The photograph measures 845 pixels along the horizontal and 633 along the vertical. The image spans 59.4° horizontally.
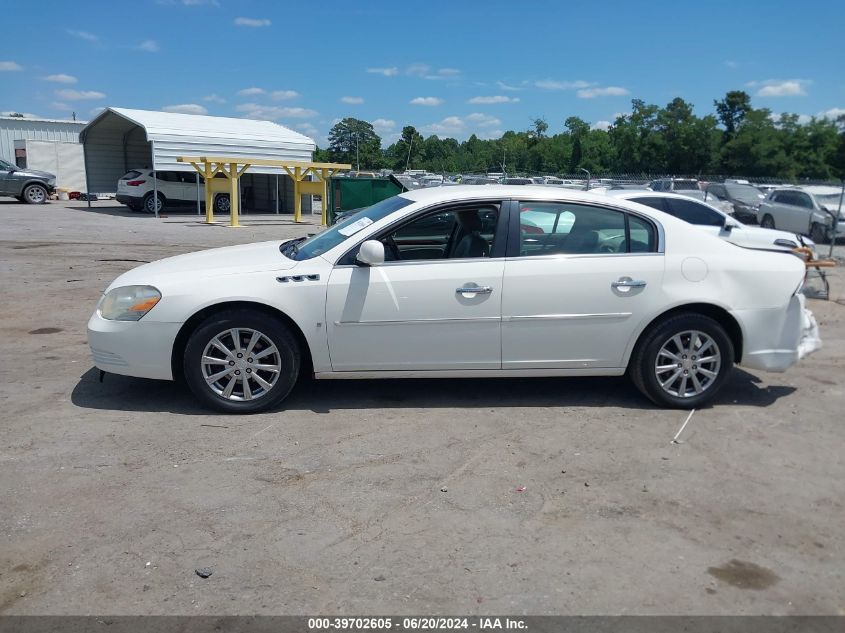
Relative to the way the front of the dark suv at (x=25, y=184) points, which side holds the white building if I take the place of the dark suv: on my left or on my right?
on my left

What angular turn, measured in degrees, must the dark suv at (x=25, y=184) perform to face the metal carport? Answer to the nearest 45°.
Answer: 0° — it already faces it

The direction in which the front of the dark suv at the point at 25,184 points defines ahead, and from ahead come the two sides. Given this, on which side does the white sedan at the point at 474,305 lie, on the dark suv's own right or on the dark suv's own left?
on the dark suv's own right

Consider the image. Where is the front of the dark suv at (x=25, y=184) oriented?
to the viewer's right

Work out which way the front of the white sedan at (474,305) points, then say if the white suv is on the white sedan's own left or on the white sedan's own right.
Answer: on the white sedan's own right

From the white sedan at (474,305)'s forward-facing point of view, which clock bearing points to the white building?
The white building is roughly at 2 o'clock from the white sedan.

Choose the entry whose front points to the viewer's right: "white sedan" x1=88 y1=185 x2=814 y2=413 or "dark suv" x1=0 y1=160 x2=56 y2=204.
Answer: the dark suv

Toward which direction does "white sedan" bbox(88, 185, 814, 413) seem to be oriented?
to the viewer's left

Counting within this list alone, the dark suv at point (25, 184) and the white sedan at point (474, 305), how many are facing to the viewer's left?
1

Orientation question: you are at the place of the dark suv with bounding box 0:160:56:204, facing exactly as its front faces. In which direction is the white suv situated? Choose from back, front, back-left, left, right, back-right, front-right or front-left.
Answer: front-right

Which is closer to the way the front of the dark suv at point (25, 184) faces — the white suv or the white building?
the white suv

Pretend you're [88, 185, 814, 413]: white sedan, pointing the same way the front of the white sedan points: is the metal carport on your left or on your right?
on your right

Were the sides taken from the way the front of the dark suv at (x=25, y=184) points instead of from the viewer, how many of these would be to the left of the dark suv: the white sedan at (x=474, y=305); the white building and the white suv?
1

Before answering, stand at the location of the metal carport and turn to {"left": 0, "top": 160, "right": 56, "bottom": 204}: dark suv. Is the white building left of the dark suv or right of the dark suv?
right

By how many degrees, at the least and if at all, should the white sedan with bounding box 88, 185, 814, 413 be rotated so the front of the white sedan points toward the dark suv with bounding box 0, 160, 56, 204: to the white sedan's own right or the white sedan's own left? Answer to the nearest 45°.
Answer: approximately 45° to the white sedan's own right
